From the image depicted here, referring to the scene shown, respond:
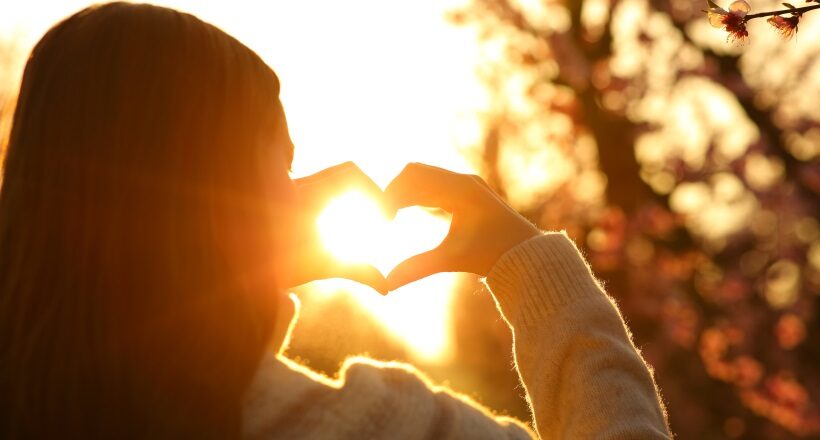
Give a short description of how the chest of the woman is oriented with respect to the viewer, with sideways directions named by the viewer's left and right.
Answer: facing away from the viewer and to the right of the viewer

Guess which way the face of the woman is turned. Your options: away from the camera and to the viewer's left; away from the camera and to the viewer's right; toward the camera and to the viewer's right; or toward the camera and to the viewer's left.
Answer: away from the camera and to the viewer's right

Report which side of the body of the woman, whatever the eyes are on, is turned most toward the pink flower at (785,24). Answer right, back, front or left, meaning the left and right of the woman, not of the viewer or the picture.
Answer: front

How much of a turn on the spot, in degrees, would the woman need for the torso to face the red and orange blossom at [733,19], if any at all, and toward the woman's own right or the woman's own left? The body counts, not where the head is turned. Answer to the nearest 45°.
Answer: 0° — they already face it
